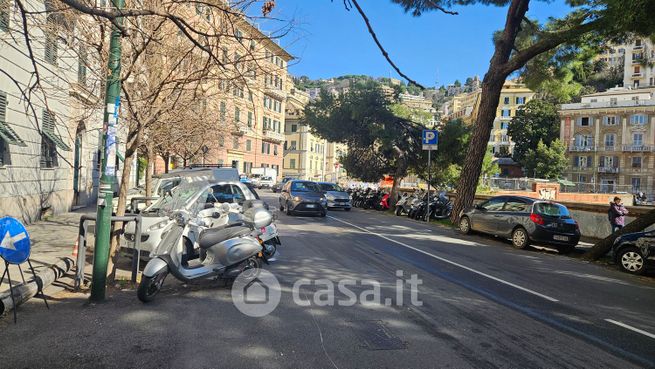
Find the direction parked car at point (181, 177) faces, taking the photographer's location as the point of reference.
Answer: facing the viewer and to the left of the viewer

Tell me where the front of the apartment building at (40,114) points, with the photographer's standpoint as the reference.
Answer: facing the viewer and to the right of the viewer

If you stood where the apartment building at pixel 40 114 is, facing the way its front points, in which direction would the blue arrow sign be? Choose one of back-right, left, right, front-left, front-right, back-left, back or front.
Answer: front-right

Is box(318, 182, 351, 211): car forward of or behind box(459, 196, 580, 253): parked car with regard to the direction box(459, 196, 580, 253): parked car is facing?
forward

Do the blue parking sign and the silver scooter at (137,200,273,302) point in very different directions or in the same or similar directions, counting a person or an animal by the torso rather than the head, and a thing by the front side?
same or similar directions

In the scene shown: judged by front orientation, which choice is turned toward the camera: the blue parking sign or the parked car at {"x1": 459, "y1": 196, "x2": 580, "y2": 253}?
the blue parking sign

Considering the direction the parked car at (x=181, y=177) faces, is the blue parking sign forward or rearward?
rearward

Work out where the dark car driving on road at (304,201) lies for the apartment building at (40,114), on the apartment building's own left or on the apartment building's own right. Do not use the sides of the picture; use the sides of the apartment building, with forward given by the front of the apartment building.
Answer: on the apartment building's own left

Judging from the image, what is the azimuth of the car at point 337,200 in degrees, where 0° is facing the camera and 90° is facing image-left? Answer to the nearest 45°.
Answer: approximately 315°

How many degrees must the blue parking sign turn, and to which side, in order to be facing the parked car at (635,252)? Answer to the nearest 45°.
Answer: approximately 45° to its left

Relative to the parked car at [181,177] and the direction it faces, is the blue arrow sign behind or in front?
in front

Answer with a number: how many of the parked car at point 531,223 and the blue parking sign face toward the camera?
1

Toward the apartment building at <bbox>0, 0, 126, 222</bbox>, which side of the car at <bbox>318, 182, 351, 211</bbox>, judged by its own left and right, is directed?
right

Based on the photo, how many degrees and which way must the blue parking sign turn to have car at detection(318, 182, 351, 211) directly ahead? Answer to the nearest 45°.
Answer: approximately 135° to its right

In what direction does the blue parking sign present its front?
toward the camera
